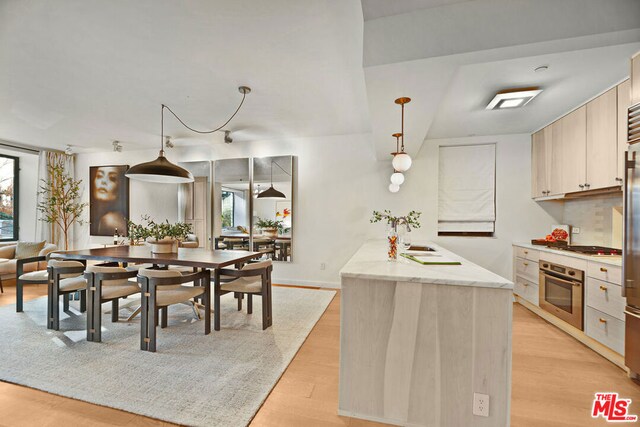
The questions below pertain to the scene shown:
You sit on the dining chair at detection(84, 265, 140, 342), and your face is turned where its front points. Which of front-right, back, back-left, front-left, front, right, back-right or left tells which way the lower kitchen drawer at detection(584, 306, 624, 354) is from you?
right

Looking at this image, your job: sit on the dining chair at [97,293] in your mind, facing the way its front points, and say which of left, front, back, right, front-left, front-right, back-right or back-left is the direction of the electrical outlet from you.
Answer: right

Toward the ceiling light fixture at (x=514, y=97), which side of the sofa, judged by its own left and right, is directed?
front

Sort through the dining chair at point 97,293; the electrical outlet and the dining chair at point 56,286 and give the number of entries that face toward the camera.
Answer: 1

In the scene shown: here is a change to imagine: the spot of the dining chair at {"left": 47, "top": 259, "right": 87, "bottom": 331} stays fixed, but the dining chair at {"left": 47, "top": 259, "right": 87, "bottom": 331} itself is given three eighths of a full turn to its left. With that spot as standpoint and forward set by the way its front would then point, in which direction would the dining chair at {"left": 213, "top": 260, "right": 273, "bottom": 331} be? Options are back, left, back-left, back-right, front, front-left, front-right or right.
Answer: back-left

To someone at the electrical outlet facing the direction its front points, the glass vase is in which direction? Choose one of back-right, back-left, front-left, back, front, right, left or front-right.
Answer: back-right

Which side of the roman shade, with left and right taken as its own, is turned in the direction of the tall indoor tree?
right

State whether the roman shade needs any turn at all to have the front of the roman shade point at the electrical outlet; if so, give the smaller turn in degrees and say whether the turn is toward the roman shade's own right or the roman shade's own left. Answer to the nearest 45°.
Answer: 0° — it already faces it

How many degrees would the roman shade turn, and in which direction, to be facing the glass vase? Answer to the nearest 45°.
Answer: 0° — it already faces it

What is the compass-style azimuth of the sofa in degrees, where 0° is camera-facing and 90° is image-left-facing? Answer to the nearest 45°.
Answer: approximately 315°

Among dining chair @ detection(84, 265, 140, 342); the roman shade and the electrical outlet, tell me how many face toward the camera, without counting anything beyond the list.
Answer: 2

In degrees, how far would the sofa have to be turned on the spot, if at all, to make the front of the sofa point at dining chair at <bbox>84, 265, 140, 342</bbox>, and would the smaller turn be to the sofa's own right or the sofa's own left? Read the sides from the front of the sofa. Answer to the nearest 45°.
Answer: approximately 45° to the sofa's own right

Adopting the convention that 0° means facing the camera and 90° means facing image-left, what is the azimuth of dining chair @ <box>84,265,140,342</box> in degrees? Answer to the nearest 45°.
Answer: approximately 225°

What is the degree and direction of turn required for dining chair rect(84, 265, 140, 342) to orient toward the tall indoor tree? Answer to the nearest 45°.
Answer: approximately 45° to its left

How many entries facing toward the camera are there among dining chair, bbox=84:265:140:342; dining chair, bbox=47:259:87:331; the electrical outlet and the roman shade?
2

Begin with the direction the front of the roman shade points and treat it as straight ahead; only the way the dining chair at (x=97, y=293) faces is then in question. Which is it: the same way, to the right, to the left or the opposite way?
the opposite way

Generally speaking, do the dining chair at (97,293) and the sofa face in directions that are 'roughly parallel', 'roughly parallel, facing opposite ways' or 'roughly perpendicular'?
roughly perpendicular
